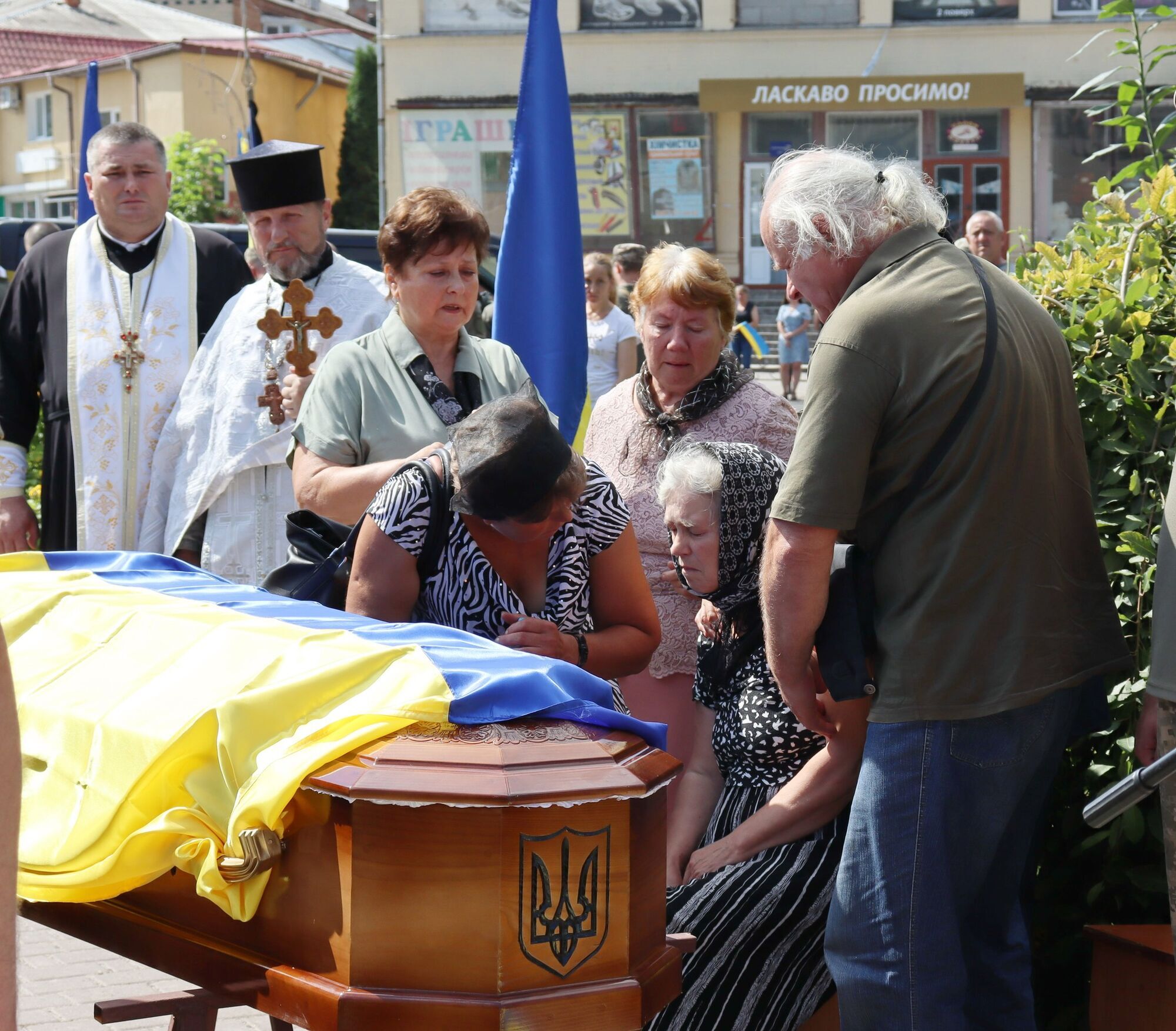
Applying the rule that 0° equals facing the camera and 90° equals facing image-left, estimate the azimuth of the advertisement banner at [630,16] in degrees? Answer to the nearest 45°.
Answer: approximately 0°

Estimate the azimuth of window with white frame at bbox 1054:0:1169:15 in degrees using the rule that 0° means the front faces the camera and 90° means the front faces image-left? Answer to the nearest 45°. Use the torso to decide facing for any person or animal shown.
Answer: approximately 0°

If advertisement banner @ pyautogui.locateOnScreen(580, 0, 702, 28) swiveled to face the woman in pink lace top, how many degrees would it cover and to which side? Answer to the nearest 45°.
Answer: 0° — it already faces them

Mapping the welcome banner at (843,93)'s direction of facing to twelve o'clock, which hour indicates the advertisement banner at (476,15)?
the advertisement banner at (476,15) is roughly at 3 o'clock from the welcome banner at (843,93).

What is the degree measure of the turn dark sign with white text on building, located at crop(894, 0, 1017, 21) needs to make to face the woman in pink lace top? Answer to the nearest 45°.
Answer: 0° — it already faces them

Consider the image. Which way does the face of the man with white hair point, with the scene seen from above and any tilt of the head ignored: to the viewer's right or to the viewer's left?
to the viewer's left

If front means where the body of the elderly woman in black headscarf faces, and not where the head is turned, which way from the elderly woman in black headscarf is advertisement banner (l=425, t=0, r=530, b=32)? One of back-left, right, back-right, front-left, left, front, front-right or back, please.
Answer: back-right

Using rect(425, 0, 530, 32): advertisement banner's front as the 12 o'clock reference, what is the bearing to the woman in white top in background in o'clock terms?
The woman in white top in background is roughly at 12 o'clock from the advertisement banner.

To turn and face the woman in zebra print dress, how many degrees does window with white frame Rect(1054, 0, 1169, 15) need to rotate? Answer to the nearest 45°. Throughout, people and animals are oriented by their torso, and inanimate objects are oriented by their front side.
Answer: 0° — it already faces them

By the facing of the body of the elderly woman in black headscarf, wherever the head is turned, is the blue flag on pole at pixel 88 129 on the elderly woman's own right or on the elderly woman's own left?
on the elderly woman's own right

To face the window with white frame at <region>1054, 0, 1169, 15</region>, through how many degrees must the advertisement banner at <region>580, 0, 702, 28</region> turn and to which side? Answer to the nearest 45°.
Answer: approximately 90° to its left
